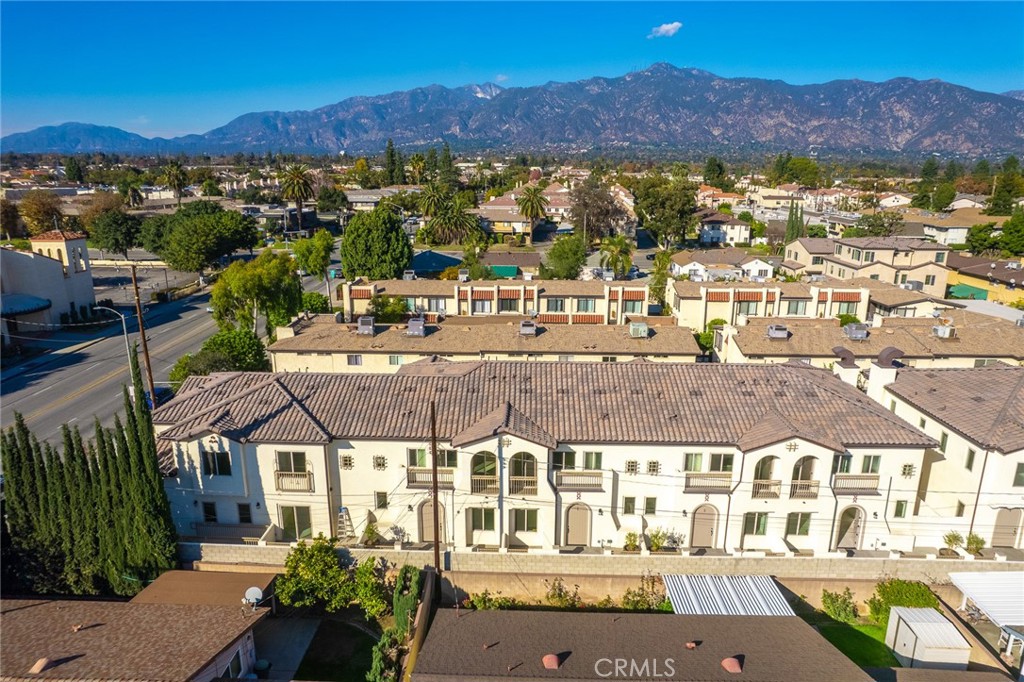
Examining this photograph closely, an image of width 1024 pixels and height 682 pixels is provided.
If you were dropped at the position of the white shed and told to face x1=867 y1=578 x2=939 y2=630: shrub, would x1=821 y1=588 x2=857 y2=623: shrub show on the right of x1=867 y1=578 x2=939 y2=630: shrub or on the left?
left

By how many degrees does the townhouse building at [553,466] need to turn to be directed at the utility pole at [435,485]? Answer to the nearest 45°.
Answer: approximately 45° to its right

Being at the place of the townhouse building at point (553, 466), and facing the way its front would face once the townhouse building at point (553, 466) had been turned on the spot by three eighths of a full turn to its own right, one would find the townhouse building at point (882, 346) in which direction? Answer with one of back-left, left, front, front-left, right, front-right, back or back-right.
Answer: right

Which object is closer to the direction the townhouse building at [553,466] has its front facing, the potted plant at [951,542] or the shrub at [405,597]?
the shrub

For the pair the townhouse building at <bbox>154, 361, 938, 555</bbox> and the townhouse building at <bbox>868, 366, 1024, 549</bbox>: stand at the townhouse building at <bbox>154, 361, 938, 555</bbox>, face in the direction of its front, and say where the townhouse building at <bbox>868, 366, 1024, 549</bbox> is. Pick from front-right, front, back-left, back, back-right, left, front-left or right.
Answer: left

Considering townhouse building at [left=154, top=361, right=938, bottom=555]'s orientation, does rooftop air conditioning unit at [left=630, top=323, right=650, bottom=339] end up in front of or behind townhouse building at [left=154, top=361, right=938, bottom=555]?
behind

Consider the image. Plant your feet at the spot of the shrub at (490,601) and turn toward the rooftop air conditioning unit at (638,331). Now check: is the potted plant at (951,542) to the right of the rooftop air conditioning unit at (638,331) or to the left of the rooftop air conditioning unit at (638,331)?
right

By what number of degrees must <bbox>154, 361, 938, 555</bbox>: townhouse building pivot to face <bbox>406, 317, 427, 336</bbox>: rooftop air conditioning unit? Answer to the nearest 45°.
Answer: approximately 135° to its right

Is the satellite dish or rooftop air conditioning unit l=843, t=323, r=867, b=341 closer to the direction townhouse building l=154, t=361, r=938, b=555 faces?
the satellite dish

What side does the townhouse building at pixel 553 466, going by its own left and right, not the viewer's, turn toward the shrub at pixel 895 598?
left

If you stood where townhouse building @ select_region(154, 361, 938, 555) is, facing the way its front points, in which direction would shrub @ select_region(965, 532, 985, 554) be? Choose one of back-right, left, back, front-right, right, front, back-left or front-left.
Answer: left

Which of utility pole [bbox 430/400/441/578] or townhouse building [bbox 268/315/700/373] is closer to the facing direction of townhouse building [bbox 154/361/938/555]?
the utility pole

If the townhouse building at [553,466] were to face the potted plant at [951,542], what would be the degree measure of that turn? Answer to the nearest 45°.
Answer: approximately 90° to its left

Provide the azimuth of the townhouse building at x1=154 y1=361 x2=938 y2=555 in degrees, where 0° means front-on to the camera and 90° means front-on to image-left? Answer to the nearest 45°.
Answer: approximately 0°

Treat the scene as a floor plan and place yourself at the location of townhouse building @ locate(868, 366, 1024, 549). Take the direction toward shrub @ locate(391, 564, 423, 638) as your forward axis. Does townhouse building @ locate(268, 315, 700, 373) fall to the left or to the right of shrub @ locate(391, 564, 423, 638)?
right

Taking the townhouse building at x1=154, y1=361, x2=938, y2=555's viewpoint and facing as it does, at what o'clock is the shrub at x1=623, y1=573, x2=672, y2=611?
The shrub is roughly at 10 o'clock from the townhouse building.
